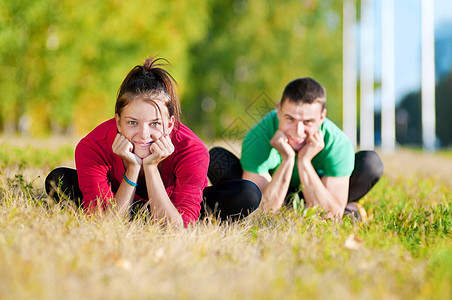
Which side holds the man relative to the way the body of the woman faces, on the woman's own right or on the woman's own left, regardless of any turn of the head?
on the woman's own left

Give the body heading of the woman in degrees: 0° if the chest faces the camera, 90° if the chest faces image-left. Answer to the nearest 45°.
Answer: approximately 0°

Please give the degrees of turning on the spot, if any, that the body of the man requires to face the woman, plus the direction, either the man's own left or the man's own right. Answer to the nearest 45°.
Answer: approximately 45° to the man's own right

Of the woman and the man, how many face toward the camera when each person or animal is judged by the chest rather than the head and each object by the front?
2
